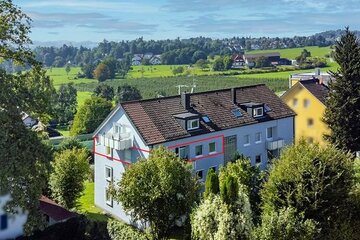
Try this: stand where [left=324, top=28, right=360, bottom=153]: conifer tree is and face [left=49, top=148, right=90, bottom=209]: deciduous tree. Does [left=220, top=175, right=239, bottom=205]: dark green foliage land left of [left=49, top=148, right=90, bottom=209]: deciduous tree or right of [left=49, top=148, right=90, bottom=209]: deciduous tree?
left

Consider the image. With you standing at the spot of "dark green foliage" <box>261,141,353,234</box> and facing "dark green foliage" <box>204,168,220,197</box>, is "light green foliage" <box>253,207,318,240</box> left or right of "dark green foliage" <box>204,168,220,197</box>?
left
